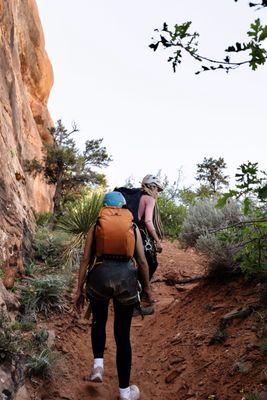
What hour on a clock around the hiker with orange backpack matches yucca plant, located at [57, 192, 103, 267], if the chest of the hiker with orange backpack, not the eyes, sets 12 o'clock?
The yucca plant is roughly at 12 o'clock from the hiker with orange backpack.

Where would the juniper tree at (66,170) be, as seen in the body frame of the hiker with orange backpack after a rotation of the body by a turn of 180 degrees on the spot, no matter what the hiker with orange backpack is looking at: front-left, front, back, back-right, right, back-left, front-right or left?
back

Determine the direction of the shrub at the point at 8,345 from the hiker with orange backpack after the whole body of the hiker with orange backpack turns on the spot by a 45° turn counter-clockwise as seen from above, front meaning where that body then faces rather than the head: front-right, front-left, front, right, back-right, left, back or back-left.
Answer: front-left

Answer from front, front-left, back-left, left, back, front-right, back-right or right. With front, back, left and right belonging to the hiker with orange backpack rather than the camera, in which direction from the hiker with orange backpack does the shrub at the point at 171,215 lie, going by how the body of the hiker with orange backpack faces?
front

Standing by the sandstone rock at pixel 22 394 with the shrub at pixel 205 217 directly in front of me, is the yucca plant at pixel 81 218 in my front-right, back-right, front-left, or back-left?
front-left

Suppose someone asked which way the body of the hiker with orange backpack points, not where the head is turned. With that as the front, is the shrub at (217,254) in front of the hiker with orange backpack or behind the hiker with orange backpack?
in front

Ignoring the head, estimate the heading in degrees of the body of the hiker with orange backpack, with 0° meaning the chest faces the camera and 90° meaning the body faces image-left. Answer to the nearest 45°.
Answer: approximately 180°

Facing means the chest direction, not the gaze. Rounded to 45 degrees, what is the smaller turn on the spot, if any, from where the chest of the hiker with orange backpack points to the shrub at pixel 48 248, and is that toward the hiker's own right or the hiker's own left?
0° — they already face it
